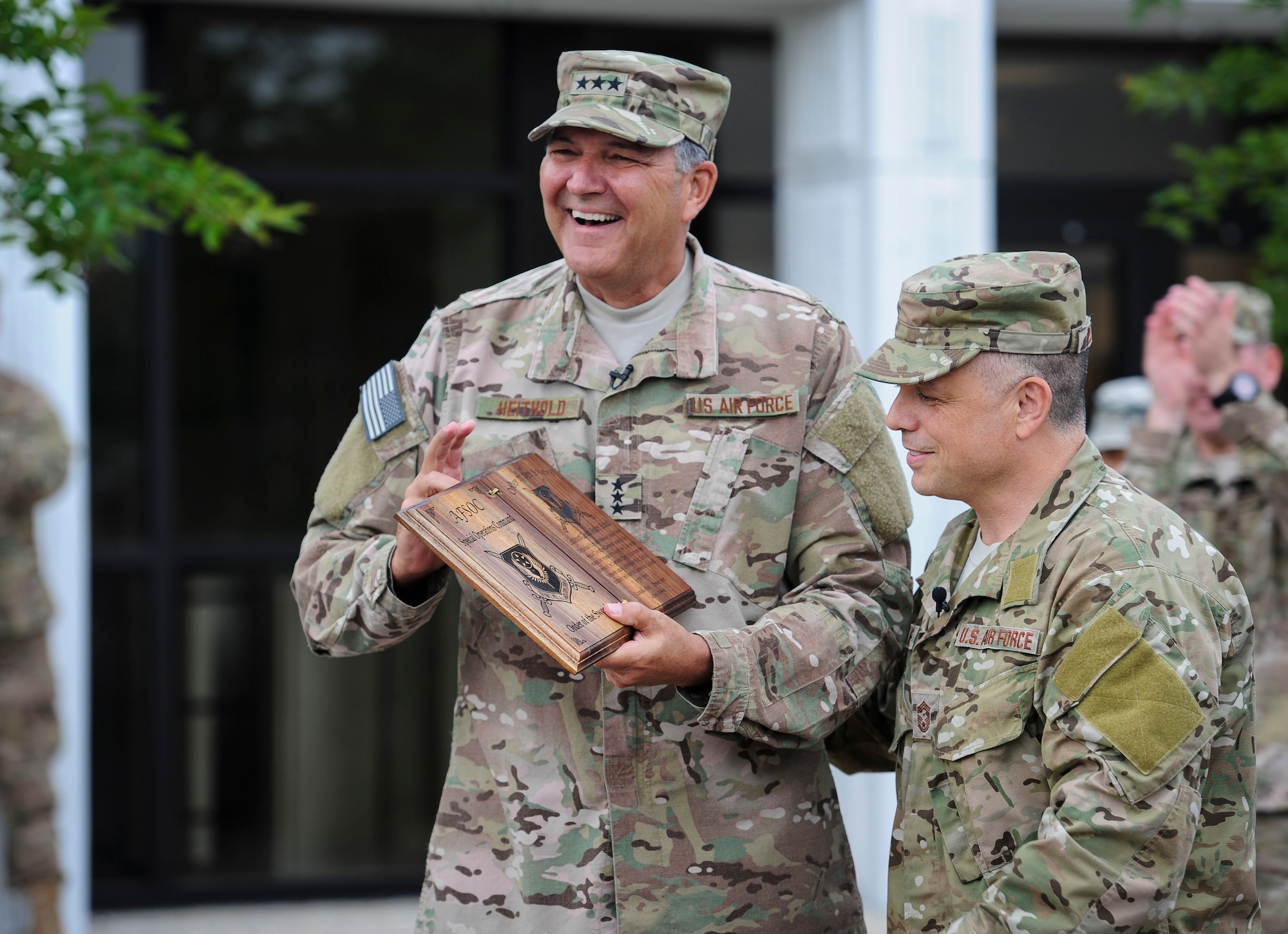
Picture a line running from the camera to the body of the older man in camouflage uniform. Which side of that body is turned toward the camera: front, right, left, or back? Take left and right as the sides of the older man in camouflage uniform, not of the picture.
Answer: front

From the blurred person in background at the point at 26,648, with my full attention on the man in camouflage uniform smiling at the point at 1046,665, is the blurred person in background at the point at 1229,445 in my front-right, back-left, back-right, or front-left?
front-left

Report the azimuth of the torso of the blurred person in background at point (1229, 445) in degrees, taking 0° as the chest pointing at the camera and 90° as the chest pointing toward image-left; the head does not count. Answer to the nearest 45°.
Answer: approximately 45°

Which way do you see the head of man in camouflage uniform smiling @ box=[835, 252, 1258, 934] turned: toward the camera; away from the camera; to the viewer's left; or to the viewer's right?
to the viewer's left

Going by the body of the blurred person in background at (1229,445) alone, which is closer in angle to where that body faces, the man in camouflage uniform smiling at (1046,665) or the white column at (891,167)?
the man in camouflage uniform smiling

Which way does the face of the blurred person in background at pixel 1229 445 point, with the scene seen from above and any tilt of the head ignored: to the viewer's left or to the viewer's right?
to the viewer's left

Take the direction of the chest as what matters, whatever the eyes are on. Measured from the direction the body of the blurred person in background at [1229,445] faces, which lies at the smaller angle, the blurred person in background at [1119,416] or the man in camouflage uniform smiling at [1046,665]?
the man in camouflage uniform smiling

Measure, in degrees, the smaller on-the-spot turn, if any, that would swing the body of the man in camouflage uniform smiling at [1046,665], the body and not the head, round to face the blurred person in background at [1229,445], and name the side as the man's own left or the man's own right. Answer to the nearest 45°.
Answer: approximately 135° to the man's own right

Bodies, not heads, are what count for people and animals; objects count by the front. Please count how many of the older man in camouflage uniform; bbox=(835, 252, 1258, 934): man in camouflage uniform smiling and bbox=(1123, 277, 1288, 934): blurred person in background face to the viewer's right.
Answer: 0

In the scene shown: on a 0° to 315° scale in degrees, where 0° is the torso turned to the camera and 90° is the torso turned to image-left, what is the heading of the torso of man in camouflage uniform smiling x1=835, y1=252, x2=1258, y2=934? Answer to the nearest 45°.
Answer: approximately 45°

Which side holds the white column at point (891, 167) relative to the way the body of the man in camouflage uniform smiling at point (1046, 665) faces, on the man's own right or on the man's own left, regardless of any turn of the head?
on the man's own right

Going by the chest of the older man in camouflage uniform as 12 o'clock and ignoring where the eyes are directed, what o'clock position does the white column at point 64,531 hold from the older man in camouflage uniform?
The white column is roughly at 5 o'clock from the older man in camouflage uniform.

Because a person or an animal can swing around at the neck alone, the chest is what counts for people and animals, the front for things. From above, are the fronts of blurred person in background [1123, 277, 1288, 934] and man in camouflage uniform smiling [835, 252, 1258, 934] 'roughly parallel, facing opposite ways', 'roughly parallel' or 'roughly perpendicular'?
roughly parallel

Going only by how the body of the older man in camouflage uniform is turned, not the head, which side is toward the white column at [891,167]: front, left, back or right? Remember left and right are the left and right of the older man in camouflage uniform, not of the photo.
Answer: back
